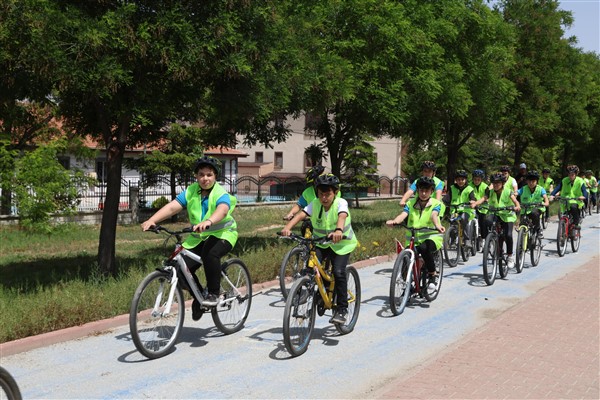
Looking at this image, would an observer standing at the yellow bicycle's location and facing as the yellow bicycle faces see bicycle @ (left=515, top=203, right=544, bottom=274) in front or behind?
behind

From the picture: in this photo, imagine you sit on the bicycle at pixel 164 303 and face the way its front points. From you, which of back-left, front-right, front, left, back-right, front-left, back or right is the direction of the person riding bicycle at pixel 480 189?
back

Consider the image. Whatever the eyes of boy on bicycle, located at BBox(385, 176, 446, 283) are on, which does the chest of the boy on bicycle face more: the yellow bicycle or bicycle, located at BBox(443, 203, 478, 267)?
the yellow bicycle

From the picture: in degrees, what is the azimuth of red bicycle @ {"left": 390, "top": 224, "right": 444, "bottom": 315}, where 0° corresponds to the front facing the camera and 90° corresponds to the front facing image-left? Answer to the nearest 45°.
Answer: approximately 45°

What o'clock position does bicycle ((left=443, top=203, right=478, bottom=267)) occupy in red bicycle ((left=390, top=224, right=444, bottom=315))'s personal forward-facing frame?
The bicycle is roughly at 5 o'clock from the red bicycle.

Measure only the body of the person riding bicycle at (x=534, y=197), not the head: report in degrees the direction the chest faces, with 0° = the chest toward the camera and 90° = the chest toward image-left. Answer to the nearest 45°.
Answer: approximately 45°

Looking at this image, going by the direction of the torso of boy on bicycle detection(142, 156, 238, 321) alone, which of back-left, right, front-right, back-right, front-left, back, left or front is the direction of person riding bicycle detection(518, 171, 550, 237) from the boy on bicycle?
back

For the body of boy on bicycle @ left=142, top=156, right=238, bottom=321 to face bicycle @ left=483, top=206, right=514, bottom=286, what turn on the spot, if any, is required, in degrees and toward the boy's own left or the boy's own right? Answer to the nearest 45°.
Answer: approximately 180°

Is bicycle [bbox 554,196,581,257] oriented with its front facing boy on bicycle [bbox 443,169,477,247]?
yes

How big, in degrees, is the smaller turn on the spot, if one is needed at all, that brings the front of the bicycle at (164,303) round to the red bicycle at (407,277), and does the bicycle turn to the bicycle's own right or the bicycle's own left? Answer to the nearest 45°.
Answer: approximately 180°

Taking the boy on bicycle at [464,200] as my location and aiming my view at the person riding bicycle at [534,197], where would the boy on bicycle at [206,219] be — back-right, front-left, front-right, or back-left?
back-right

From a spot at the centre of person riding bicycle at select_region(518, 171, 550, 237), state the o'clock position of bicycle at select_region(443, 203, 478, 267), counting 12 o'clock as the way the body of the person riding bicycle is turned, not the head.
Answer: The bicycle is roughly at 1 o'clock from the person riding bicycle.
